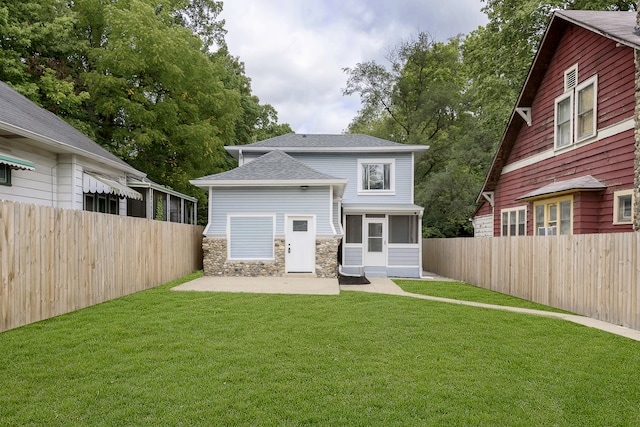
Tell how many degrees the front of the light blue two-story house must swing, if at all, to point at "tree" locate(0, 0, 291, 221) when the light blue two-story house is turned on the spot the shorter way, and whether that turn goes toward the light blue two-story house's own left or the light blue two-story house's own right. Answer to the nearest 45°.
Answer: approximately 135° to the light blue two-story house's own right

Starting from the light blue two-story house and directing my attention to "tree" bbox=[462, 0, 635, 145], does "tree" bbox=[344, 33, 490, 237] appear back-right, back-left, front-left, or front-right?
front-left

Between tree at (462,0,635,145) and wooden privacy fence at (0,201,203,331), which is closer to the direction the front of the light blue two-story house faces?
the wooden privacy fence

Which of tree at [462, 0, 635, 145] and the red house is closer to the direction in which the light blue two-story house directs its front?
the red house

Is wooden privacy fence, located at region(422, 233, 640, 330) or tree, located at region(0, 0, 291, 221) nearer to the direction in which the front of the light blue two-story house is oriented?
the wooden privacy fence

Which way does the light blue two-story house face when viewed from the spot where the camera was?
facing the viewer

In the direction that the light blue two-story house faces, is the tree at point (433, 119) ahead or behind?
behind

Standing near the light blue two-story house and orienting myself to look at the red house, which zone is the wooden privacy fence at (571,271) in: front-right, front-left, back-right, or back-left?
front-right
